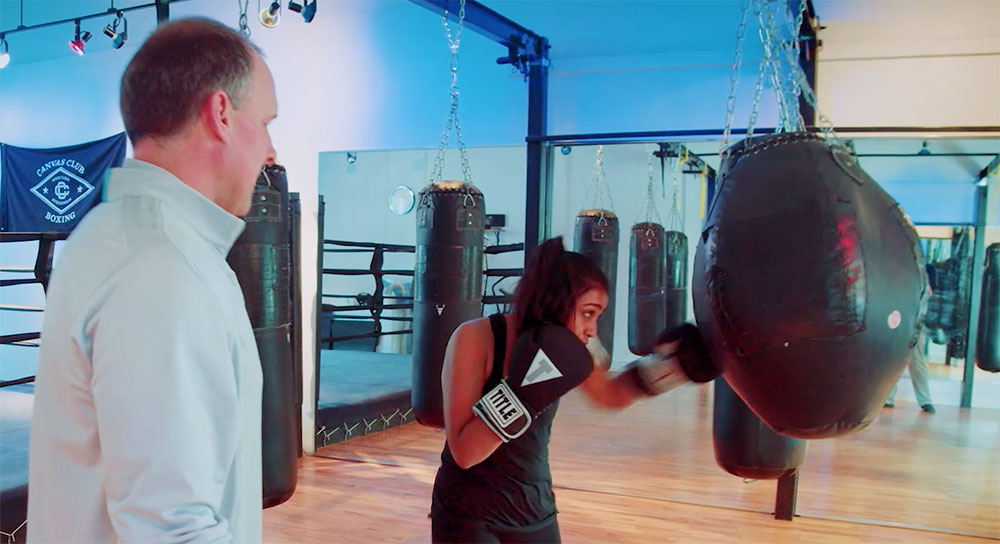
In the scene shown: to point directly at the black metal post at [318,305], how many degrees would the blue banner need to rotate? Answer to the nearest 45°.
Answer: approximately 45° to its left

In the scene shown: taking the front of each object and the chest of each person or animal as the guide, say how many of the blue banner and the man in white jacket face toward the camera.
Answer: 1

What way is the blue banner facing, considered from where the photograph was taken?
facing the viewer

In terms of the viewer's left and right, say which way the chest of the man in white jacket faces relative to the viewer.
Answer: facing away from the viewer and to the right of the viewer

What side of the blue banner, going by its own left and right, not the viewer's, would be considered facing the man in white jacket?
front

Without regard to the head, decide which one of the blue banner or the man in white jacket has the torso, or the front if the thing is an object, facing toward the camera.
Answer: the blue banner

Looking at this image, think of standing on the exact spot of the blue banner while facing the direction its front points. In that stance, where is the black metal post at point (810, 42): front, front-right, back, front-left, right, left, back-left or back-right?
front-left

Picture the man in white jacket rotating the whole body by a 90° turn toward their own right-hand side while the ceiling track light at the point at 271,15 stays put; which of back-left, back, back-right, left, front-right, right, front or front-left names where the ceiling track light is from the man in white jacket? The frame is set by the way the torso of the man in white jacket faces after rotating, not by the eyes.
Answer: back-left

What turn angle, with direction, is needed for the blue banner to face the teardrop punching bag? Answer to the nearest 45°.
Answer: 0° — it already faces it
